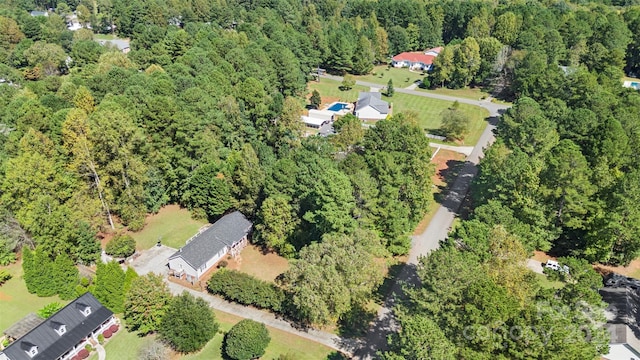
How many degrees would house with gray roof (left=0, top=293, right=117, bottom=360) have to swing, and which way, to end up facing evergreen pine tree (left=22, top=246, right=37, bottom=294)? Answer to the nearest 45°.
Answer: approximately 135° to its left

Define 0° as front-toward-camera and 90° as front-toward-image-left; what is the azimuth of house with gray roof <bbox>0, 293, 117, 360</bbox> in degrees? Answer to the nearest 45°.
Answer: approximately 315°

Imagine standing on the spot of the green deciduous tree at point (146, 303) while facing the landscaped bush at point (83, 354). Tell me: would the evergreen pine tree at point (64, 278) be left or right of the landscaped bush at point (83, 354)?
right

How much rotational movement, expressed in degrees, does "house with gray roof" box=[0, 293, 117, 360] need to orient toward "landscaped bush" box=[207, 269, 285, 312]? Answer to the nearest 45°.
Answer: approximately 45° to its left

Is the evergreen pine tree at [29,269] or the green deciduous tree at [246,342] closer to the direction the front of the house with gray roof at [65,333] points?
the green deciduous tree

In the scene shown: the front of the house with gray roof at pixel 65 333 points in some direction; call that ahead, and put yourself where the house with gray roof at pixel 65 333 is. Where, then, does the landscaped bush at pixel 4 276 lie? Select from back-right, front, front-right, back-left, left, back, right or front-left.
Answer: back-left

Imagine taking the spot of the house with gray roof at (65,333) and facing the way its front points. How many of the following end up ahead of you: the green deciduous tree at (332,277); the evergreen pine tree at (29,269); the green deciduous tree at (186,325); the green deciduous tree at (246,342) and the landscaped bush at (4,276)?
3

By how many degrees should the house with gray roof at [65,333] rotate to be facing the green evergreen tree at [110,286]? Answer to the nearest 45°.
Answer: approximately 90° to its left

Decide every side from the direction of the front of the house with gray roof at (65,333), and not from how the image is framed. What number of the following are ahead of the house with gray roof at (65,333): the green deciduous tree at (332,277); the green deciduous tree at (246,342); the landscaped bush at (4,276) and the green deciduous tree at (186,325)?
3

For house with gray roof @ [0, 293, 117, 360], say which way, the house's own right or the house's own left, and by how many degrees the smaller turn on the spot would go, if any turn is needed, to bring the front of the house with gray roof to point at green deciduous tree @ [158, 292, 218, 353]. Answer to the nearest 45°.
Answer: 0° — it already faces it
